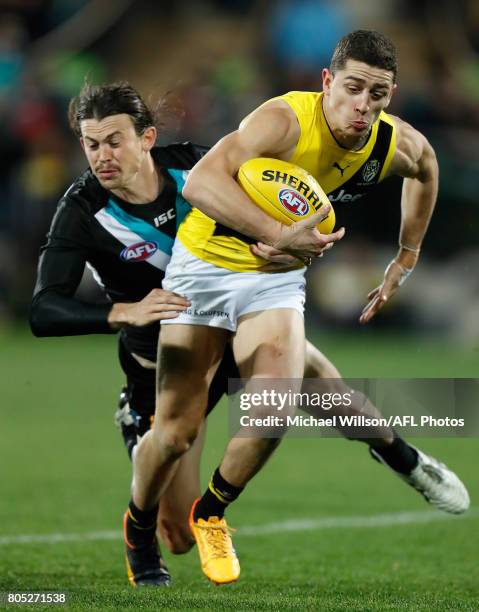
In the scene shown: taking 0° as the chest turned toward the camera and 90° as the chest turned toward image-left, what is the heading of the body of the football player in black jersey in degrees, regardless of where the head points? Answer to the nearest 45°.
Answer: approximately 0°
